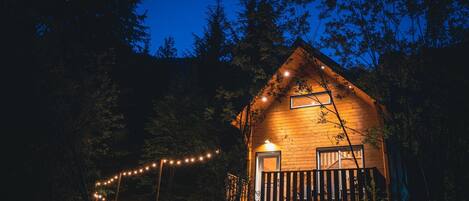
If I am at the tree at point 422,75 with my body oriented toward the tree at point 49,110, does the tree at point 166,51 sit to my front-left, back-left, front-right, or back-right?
front-right

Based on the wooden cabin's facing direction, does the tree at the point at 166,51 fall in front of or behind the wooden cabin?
behind

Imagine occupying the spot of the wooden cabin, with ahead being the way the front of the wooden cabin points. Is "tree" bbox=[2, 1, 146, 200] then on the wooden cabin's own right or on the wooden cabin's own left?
on the wooden cabin's own right

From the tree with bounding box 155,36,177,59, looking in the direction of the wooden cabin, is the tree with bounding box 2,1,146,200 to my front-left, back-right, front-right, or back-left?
front-right

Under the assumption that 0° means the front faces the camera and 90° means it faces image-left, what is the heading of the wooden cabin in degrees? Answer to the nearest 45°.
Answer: approximately 0°
